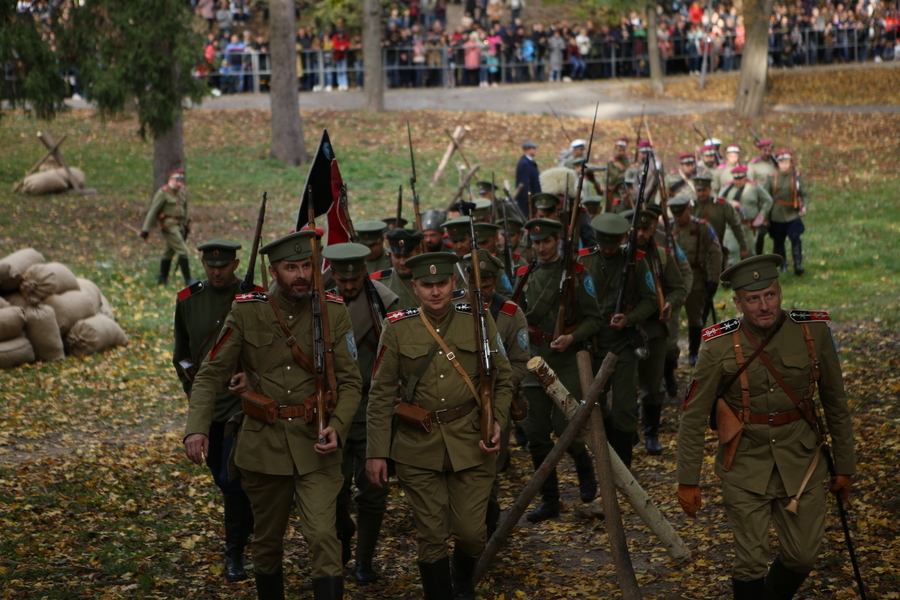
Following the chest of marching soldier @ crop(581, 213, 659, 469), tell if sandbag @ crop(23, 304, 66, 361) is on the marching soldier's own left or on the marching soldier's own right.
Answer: on the marching soldier's own right

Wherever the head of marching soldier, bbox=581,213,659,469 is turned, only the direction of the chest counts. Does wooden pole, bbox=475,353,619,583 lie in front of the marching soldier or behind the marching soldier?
in front

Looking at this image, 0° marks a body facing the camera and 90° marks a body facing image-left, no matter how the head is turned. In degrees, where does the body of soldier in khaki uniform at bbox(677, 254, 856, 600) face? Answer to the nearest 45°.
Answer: approximately 0°

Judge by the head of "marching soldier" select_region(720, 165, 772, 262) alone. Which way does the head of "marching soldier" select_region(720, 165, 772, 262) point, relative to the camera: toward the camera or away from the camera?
toward the camera

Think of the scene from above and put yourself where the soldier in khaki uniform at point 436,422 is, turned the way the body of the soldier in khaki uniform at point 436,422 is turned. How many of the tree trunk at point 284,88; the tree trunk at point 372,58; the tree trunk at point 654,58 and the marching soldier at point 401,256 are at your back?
4

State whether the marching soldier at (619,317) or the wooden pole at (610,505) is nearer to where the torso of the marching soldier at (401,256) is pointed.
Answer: the wooden pole

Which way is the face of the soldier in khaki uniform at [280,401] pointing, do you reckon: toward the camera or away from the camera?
toward the camera

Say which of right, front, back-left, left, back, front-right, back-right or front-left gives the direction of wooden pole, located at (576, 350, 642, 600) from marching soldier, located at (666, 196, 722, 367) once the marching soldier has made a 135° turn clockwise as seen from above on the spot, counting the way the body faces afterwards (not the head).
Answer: back

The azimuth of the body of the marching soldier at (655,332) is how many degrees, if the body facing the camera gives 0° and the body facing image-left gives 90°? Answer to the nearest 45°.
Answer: approximately 45°

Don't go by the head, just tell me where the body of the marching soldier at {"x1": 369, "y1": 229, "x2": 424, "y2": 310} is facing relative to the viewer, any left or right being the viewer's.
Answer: facing the viewer

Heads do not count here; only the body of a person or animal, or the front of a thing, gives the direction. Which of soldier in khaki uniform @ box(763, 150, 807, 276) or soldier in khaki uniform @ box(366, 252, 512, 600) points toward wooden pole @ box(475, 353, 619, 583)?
soldier in khaki uniform @ box(763, 150, 807, 276)

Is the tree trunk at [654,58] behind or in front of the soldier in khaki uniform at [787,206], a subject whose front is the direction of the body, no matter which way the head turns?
behind

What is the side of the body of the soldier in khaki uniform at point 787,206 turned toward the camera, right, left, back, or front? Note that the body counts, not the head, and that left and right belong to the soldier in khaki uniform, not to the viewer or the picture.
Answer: front

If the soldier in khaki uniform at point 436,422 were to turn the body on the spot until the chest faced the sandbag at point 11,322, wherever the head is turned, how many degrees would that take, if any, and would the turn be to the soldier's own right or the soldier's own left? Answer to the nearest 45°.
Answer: approximately 135° to the soldier's own right

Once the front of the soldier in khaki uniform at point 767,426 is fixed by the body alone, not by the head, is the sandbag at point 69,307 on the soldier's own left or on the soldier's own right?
on the soldier's own right

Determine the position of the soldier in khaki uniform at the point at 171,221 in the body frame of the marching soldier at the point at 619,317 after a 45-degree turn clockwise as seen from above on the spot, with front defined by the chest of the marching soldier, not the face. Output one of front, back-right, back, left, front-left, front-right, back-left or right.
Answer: right
